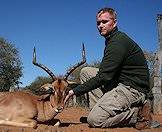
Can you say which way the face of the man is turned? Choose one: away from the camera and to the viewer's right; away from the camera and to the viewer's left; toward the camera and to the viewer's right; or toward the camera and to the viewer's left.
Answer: toward the camera and to the viewer's left

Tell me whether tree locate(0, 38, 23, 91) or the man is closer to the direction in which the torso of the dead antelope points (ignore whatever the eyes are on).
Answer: the man

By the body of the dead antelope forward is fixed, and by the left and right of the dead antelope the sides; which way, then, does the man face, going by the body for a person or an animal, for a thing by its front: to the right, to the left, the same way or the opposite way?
the opposite way

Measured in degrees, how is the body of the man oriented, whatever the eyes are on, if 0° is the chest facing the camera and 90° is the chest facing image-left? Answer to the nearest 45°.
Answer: approximately 90°

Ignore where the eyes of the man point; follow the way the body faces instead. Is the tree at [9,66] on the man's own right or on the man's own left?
on the man's own right

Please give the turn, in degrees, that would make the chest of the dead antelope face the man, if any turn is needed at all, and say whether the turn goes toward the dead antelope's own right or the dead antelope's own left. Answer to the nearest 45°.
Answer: approximately 45° to the dead antelope's own right

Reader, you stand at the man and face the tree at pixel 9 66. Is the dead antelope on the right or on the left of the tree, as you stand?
left

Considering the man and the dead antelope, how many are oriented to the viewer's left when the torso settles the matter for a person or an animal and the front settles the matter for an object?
1

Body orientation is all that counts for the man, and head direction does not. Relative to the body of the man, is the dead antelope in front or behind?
in front

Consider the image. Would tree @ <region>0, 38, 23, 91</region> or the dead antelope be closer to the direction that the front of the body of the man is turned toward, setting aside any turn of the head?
the dead antelope

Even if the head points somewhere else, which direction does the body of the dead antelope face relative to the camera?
to the viewer's right
